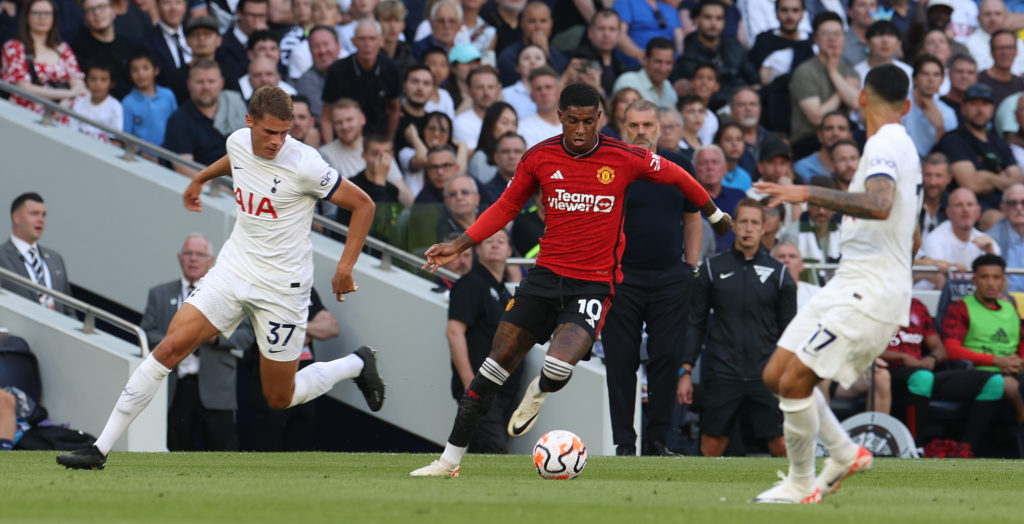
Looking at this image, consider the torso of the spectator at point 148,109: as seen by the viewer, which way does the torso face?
toward the camera

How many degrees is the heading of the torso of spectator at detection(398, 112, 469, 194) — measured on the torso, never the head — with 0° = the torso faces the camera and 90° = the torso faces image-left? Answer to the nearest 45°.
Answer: approximately 0°

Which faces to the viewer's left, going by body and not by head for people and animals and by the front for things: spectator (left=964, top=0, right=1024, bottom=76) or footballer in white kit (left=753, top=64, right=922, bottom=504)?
the footballer in white kit

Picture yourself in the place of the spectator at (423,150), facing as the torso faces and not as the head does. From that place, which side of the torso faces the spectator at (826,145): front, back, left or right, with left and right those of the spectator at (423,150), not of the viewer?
left

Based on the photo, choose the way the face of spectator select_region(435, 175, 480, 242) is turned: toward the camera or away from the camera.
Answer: toward the camera

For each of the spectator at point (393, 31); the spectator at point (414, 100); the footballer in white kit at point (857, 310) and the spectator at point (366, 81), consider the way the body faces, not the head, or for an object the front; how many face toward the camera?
3

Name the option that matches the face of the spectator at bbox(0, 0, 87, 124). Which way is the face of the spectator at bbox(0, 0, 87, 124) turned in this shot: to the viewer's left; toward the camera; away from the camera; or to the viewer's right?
toward the camera

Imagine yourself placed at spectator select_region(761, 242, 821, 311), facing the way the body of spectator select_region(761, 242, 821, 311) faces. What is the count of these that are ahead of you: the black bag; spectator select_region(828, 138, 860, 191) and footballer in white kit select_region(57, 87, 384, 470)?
2

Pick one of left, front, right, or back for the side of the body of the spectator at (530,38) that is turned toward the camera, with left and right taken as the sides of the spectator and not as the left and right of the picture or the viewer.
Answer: front

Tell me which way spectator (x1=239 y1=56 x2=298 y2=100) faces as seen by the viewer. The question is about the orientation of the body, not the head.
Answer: toward the camera

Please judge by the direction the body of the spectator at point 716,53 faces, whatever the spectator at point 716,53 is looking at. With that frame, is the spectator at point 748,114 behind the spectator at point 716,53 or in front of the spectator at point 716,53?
in front

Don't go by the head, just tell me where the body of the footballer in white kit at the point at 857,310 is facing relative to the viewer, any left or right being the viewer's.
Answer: facing to the left of the viewer

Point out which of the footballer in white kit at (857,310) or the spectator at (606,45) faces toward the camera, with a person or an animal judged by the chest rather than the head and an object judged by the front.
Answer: the spectator

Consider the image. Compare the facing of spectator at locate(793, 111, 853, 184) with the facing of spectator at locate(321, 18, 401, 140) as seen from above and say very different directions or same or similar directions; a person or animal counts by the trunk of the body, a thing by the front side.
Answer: same or similar directions

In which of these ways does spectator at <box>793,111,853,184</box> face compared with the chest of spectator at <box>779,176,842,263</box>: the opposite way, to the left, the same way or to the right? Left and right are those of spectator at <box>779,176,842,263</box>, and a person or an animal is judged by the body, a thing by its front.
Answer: the same way

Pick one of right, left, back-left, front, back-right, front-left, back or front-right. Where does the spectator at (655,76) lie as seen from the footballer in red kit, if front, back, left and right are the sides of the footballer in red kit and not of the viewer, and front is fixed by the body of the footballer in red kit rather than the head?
back

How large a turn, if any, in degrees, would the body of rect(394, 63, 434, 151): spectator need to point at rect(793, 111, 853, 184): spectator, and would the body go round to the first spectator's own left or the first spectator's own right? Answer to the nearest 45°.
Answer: approximately 90° to the first spectator's own left

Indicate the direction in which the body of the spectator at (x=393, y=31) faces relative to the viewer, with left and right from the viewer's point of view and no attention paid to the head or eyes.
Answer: facing the viewer

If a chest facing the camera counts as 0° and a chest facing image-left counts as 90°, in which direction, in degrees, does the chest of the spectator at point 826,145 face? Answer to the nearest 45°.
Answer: approximately 0°
